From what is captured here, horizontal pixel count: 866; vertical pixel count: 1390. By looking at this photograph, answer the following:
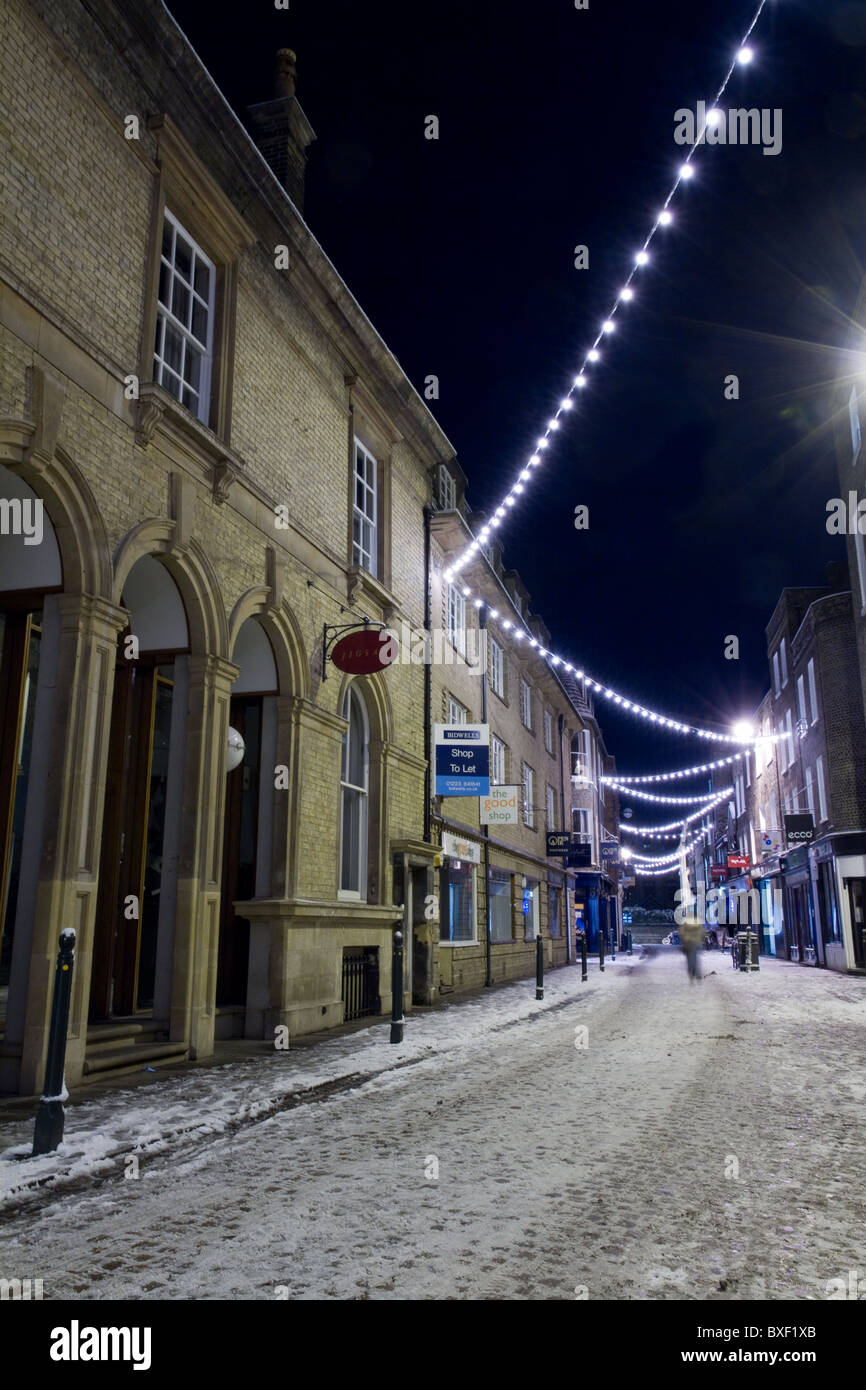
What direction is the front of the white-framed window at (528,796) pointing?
to the viewer's right

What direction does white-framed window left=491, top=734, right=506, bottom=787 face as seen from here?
to the viewer's right

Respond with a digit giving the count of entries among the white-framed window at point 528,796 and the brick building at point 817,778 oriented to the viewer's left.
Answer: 1

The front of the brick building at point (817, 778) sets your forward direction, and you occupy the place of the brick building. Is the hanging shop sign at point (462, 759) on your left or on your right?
on your left

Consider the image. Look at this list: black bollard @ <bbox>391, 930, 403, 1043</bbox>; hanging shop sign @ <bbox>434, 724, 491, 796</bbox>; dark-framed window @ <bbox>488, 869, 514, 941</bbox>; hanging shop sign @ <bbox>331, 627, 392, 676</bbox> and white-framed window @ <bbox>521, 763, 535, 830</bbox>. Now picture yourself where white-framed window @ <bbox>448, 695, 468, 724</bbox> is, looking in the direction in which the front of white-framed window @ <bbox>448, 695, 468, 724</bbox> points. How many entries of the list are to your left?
2

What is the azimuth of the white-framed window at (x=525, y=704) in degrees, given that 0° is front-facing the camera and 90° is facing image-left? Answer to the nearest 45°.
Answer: approximately 270°

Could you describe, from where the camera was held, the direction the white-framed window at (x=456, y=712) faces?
facing to the right of the viewer

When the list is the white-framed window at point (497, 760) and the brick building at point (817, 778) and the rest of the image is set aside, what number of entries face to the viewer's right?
1

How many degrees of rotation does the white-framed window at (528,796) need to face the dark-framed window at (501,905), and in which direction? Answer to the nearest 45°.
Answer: approximately 90° to its right

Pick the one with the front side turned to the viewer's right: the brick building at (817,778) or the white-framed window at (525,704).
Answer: the white-framed window

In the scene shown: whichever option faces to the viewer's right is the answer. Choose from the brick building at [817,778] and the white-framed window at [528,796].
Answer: the white-framed window

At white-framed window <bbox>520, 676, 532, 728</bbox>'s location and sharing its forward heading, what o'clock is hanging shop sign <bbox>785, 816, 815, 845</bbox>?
The hanging shop sign is roughly at 11 o'clock from the white-framed window.

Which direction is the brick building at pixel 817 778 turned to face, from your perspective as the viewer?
facing to the left of the viewer
